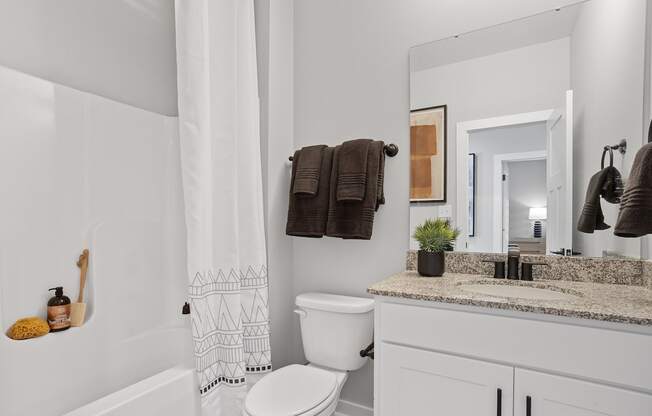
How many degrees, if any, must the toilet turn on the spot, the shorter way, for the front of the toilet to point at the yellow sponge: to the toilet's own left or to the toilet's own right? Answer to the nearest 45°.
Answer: approximately 45° to the toilet's own right

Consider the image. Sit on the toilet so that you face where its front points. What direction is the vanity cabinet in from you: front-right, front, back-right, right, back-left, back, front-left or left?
left

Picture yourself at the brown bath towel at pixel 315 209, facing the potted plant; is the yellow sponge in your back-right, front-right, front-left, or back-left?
back-right

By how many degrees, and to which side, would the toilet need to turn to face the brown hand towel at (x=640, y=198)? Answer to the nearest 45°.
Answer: approximately 90° to its left

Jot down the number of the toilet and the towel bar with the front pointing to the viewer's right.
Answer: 0

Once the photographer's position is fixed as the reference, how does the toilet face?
facing the viewer and to the left of the viewer
